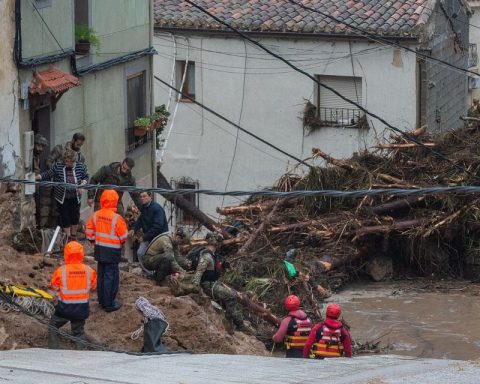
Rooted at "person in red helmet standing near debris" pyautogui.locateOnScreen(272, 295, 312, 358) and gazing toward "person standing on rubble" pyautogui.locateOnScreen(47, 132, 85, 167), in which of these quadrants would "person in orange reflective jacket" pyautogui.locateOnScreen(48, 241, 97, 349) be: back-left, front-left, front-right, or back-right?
front-left

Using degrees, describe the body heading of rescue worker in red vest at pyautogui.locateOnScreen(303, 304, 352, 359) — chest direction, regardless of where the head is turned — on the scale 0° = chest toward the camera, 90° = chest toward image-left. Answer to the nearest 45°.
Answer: approximately 180°

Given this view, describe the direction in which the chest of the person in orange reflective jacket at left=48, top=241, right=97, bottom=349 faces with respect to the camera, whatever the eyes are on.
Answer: away from the camera

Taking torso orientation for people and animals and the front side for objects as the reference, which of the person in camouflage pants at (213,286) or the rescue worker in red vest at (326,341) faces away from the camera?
the rescue worker in red vest

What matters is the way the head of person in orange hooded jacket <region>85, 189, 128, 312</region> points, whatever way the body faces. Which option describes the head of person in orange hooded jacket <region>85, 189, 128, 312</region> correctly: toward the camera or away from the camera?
away from the camera

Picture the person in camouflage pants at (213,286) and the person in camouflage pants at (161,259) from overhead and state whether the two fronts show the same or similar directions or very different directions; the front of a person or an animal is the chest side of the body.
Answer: same or similar directions

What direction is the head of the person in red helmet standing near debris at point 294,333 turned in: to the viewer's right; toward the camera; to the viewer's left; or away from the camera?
away from the camera

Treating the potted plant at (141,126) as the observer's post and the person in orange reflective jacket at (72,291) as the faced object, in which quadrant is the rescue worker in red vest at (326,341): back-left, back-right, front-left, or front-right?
front-left

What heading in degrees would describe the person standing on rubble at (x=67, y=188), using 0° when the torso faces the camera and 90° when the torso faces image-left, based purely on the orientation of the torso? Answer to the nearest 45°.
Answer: approximately 0°

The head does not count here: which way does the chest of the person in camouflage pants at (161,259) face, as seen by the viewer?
to the viewer's right

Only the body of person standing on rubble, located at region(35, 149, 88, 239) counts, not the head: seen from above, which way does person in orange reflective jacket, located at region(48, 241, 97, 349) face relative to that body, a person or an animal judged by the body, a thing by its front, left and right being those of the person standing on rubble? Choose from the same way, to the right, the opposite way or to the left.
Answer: the opposite way

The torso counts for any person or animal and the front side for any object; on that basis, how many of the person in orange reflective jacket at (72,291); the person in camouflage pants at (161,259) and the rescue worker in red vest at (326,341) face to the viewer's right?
1

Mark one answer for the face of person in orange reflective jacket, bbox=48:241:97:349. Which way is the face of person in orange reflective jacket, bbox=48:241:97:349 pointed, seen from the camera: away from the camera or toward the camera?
away from the camera

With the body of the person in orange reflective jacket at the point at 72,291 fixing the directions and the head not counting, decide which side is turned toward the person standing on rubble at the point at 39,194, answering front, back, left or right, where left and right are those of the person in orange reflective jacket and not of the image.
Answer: front
